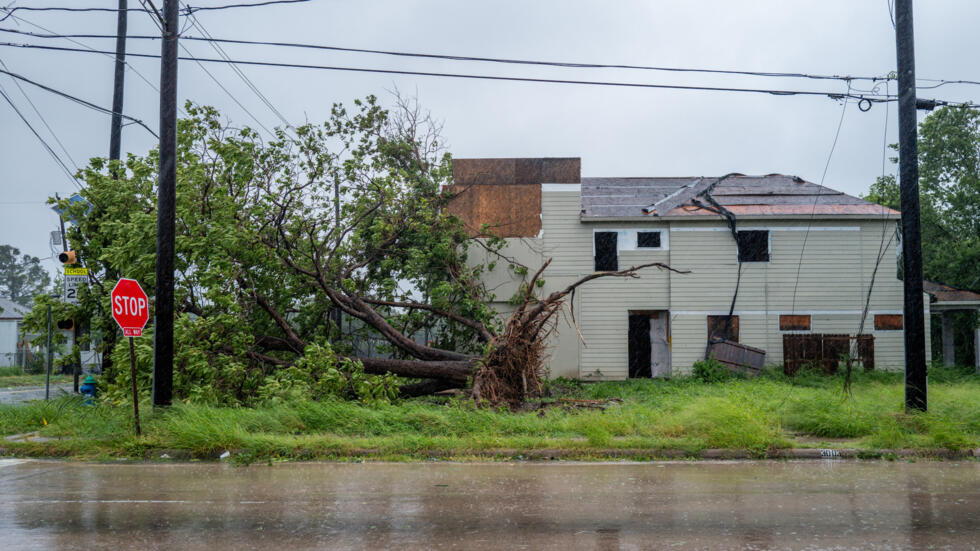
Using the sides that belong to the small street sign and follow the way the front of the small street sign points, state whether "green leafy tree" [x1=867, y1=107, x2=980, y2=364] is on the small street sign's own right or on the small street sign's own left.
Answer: on the small street sign's own left

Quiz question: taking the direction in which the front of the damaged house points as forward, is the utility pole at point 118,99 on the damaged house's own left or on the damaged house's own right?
on the damaged house's own right

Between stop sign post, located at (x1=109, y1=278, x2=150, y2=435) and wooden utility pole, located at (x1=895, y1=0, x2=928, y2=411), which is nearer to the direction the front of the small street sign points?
the stop sign post

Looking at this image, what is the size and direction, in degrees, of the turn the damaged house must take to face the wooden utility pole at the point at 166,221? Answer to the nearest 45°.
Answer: approximately 45° to its right

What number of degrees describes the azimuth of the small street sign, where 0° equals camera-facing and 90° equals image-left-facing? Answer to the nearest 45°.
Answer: approximately 0°

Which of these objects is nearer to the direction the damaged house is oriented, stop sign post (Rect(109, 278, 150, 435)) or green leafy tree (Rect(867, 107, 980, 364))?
the stop sign post

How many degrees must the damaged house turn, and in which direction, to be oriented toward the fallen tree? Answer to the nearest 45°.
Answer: approximately 45° to its right

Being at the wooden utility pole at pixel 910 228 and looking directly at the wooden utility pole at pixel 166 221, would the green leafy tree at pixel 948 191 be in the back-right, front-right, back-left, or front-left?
back-right

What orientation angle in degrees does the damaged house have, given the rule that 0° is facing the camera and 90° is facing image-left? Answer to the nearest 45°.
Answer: approximately 0°

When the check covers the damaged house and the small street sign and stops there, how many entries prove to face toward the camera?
2

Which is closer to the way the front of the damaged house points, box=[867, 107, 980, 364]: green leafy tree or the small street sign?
the small street sign
